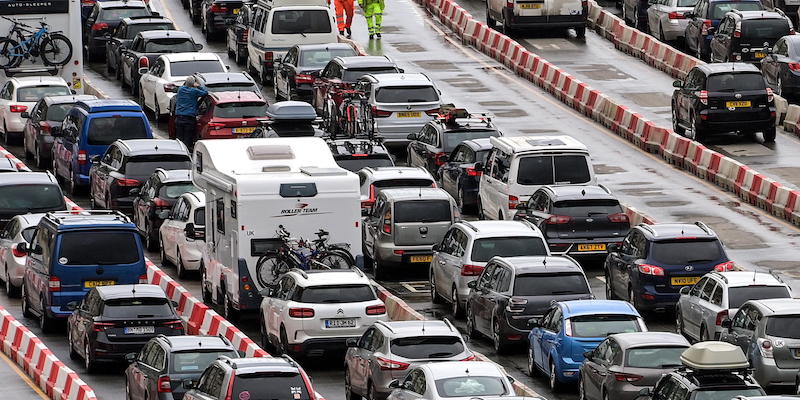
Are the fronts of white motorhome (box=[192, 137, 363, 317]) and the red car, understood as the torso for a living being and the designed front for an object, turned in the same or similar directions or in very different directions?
same or similar directions

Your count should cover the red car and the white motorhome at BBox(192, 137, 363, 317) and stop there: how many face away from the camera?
2

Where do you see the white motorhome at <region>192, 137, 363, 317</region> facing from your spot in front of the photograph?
facing away from the viewer

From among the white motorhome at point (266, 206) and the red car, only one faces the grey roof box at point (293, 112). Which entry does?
the white motorhome

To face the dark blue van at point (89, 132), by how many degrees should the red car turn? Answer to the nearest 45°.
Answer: approximately 90° to its left

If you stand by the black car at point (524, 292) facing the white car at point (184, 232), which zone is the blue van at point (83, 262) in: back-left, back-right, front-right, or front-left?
front-left

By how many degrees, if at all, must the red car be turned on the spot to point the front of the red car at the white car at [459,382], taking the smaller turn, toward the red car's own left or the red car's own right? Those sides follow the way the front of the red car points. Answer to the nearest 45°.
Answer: approximately 180°

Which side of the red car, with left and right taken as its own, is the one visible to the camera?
back

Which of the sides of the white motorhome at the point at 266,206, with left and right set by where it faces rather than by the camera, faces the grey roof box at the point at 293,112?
front

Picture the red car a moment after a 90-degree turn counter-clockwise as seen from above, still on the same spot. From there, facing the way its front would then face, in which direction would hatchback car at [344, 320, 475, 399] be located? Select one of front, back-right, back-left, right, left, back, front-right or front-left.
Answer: left

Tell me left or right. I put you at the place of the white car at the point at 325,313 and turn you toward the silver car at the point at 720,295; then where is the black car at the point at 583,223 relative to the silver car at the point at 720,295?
left

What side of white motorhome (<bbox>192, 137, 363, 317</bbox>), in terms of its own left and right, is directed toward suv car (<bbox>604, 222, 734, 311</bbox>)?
right

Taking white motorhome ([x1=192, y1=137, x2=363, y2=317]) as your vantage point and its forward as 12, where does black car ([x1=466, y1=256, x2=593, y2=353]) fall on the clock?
The black car is roughly at 4 o'clock from the white motorhome.
